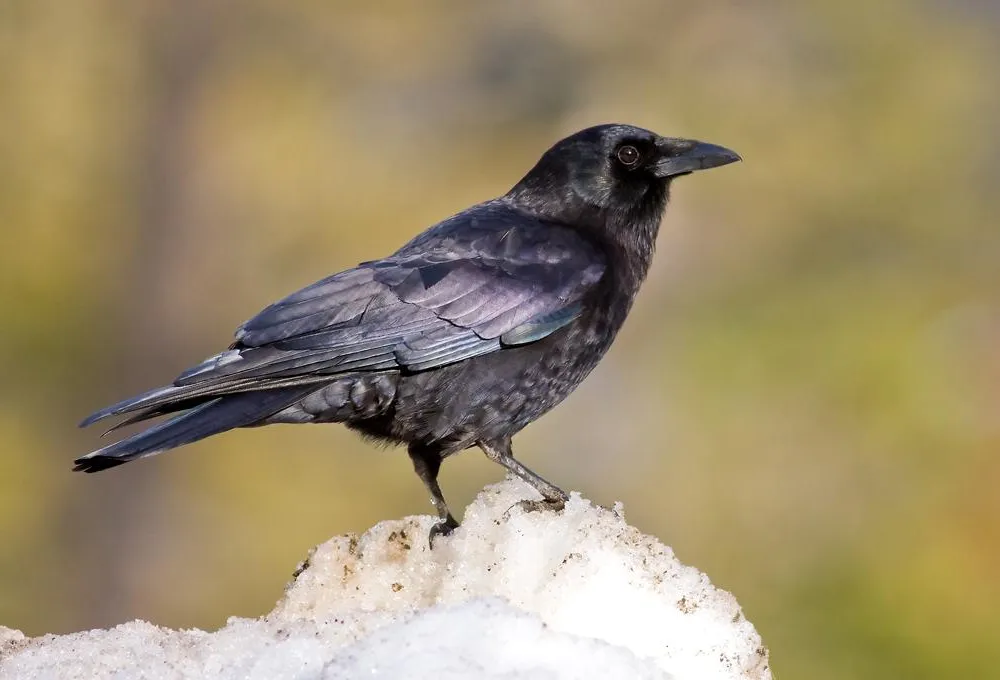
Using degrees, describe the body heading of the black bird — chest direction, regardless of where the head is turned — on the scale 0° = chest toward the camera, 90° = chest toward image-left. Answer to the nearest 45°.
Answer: approximately 270°
